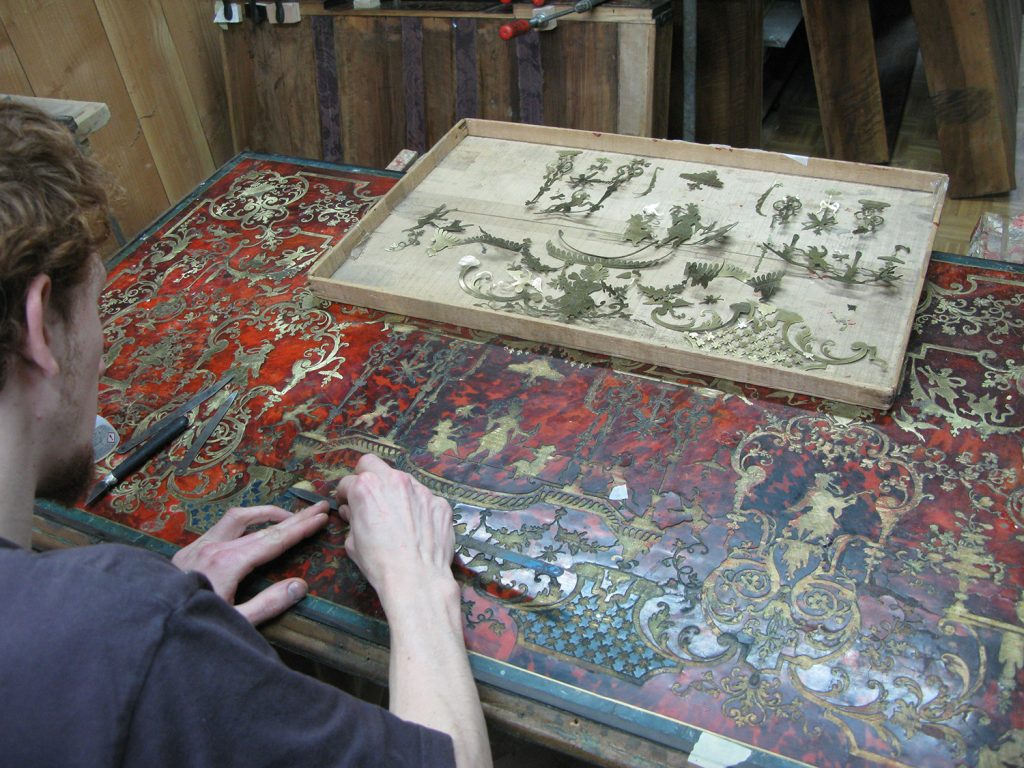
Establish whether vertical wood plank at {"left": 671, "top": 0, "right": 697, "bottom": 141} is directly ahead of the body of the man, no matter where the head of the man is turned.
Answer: yes

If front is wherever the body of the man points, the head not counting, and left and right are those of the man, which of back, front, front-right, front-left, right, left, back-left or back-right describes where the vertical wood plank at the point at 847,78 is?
front

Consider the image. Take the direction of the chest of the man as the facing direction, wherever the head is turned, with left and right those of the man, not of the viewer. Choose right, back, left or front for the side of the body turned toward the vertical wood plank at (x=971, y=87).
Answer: front

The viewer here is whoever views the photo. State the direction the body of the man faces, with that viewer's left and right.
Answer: facing away from the viewer and to the right of the viewer

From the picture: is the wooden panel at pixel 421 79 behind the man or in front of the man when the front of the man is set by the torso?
in front

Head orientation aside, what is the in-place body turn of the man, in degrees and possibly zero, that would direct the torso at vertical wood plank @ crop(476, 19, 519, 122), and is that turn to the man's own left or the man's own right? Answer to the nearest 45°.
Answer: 0° — they already face it

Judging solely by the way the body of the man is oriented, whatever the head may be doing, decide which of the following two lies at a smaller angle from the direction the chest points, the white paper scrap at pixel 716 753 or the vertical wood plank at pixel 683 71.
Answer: the vertical wood plank

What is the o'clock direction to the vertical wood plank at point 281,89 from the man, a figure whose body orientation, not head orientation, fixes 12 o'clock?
The vertical wood plank is roughly at 11 o'clock from the man.

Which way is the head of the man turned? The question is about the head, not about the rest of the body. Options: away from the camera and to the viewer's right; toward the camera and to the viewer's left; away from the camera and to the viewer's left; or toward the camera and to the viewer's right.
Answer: away from the camera and to the viewer's right

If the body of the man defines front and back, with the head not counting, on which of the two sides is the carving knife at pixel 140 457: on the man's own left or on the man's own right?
on the man's own left

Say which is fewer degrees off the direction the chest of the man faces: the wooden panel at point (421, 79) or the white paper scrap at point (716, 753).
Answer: the wooden panel
